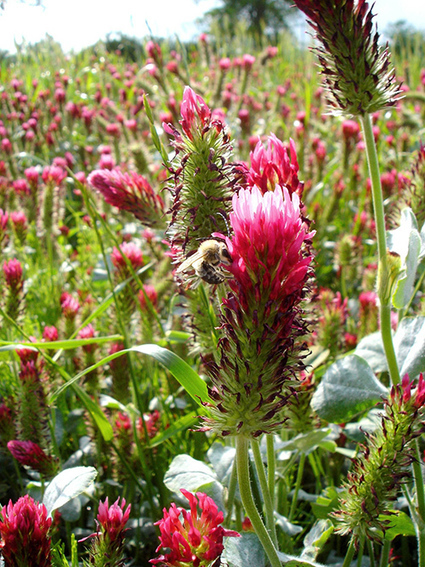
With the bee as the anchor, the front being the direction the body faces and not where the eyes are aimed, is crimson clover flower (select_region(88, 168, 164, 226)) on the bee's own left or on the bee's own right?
on the bee's own left

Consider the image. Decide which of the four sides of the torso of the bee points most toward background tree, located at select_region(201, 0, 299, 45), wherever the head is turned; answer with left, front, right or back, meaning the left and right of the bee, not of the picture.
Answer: left

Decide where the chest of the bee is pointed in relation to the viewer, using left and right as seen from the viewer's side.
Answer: facing to the right of the viewer

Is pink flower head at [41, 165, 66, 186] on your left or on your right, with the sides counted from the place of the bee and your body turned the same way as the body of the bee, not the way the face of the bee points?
on your left
